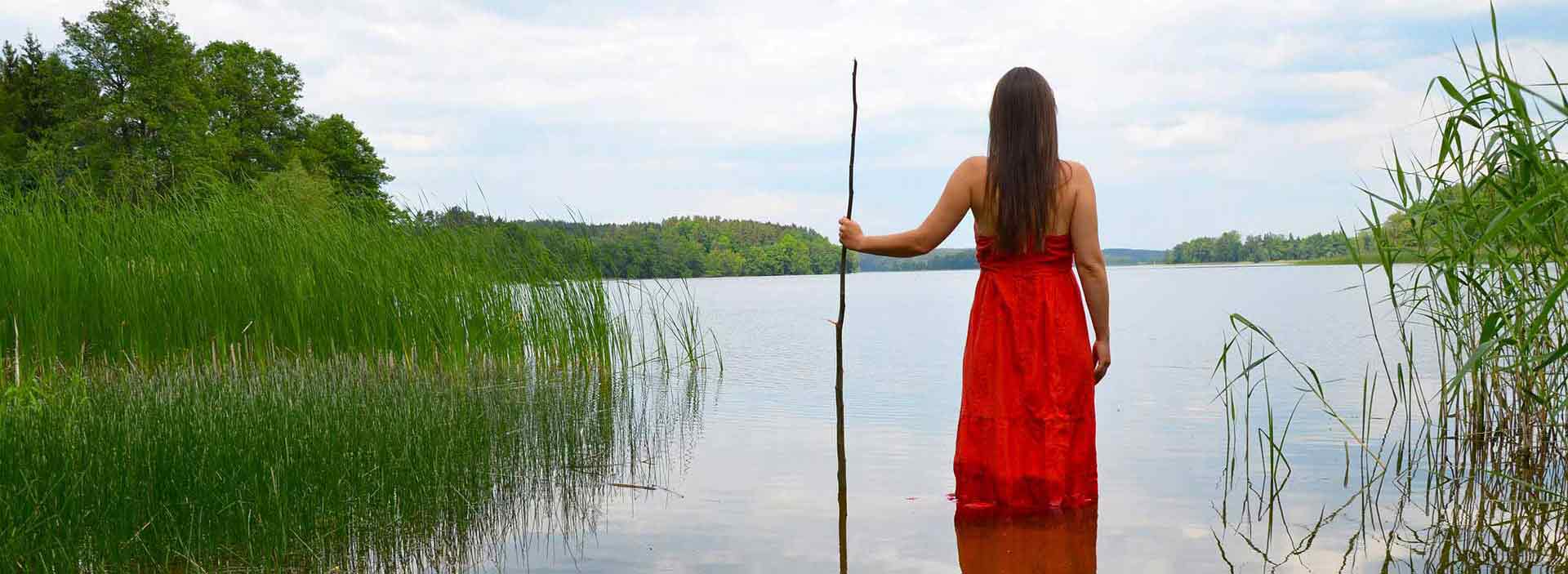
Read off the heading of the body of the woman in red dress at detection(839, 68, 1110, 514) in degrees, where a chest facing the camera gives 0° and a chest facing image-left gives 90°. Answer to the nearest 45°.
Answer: approximately 180°

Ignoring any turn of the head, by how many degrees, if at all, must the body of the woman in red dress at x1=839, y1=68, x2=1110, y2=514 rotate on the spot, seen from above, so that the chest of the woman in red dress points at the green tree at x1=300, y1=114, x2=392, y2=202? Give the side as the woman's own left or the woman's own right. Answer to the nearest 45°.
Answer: approximately 45° to the woman's own left

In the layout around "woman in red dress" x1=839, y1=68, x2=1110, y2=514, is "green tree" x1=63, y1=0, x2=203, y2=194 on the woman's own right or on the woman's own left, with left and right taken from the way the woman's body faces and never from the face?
on the woman's own left
